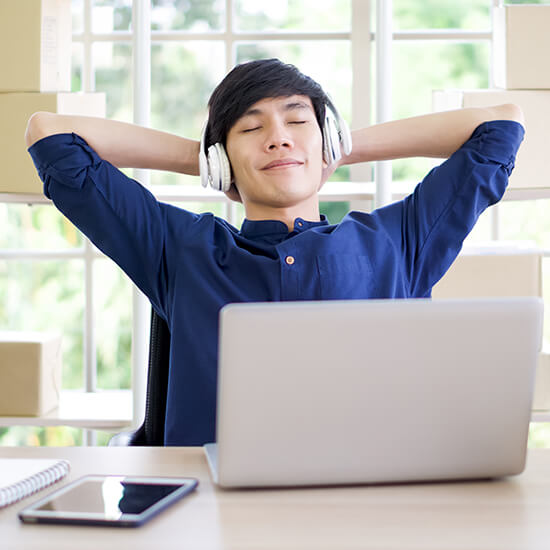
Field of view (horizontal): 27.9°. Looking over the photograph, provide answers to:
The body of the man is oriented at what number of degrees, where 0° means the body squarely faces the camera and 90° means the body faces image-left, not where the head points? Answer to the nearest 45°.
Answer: approximately 0°

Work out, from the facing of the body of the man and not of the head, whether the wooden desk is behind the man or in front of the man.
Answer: in front

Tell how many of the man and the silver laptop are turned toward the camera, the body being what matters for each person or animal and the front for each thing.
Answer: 1

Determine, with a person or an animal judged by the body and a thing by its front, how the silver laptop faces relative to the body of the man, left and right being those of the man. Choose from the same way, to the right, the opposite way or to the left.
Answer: the opposite way

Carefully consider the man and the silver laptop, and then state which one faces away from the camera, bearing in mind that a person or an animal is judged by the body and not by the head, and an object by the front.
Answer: the silver laptop

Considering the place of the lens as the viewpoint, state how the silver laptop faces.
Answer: facing away from the viewer

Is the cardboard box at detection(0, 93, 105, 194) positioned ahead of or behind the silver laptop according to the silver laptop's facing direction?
ahead

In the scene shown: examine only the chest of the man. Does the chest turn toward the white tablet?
yes

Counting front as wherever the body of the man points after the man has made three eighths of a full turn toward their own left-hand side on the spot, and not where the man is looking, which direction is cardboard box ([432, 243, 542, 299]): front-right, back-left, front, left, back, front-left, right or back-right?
front

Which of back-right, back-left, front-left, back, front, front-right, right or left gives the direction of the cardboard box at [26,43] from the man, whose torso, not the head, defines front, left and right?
back-right
